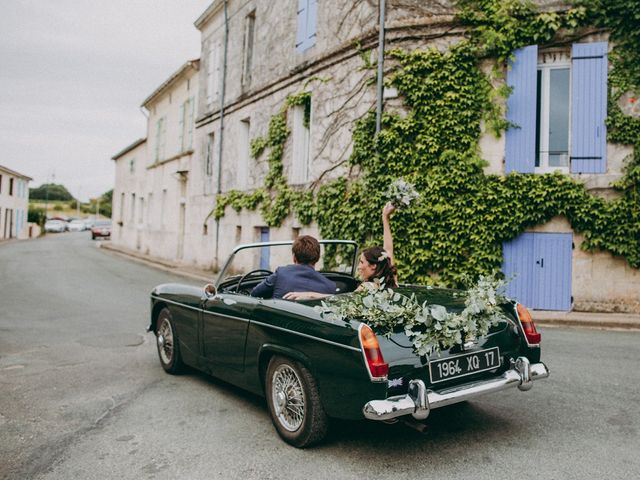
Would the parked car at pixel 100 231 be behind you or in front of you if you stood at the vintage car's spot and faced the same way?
in front

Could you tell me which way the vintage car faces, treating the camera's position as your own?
facing away from the viewer and to the left of the viewer
